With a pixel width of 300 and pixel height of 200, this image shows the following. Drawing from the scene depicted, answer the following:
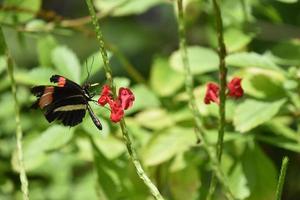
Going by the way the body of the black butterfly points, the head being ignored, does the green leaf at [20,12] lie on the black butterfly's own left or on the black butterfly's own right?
on the black butterfly's own left

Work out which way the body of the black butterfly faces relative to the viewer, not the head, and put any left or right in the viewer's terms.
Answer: facing to the right of the viewer
